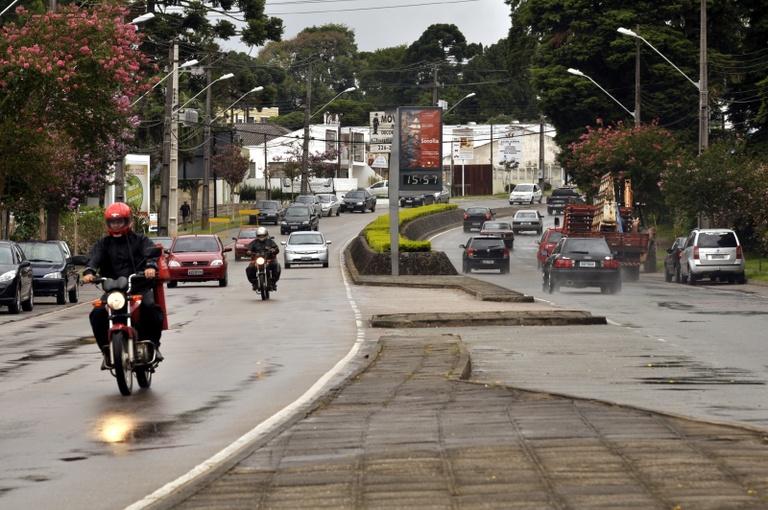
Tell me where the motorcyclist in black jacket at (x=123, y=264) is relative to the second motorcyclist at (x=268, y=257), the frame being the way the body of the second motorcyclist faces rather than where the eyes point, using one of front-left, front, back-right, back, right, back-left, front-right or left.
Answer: front

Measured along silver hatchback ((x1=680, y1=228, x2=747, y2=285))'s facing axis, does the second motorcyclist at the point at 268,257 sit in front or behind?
behind

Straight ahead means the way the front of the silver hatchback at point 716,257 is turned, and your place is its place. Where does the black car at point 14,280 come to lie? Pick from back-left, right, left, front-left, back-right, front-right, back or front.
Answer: back-left

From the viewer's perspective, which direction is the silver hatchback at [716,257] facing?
away from the camera

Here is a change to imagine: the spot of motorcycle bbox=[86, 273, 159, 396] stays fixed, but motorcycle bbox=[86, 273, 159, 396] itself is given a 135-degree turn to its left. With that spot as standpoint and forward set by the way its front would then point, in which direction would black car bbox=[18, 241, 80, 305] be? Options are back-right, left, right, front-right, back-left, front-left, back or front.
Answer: front-left

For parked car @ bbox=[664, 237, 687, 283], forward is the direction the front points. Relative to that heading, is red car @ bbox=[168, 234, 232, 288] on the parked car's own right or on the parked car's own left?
on the parked car's own left

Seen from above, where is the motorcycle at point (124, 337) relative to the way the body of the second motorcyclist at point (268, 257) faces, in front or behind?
in front

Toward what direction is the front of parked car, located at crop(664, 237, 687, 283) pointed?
away from the camera

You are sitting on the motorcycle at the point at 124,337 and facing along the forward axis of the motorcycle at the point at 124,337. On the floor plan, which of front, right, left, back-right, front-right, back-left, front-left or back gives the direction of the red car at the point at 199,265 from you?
back

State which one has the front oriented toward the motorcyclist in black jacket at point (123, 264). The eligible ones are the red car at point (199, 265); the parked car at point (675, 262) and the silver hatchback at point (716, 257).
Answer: the red car

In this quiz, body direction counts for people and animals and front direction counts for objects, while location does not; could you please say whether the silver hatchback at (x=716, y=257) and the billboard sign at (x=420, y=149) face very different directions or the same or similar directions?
very different directions

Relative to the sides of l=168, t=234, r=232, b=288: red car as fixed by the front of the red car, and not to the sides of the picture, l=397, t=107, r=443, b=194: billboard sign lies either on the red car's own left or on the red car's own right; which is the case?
on the red car's own left

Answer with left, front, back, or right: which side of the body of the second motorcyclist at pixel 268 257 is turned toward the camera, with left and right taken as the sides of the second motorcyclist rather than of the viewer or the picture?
front

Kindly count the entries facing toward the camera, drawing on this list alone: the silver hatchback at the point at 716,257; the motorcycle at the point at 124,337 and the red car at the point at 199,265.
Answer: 2

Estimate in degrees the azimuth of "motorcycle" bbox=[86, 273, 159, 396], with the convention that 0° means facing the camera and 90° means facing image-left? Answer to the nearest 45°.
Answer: approximately 0°

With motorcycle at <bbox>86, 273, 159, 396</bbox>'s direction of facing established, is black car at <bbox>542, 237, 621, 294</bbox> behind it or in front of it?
behind

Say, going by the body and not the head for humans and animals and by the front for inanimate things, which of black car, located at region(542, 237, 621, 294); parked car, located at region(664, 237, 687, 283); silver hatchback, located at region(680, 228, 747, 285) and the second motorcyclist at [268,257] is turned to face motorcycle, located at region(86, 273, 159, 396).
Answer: the second motorcyclist

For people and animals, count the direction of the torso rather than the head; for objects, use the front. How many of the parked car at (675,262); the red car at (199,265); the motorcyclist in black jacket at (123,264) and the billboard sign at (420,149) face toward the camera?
3
